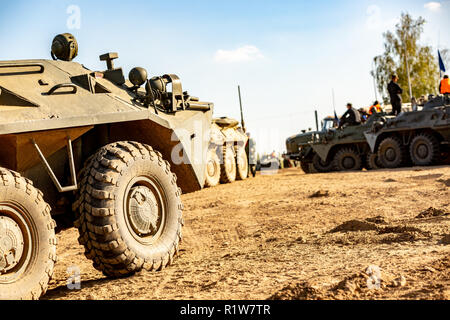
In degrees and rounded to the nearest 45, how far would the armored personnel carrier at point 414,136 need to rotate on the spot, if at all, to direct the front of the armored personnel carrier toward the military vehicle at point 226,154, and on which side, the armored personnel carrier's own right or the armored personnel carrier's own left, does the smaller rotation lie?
0° — it already faces it

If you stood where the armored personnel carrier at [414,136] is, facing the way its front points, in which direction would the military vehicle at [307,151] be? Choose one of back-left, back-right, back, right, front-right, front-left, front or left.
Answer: front-right

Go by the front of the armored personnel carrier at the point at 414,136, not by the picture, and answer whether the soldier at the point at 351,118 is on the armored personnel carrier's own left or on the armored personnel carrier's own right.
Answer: on the armored personnel carrier's own right

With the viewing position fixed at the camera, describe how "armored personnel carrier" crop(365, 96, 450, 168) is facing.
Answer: facing to the left of the viewer

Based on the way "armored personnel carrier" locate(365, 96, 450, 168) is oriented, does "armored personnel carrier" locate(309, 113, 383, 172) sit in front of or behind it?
in front

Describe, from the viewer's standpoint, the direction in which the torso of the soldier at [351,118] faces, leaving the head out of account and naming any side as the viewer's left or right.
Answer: facing to the left of the viewer

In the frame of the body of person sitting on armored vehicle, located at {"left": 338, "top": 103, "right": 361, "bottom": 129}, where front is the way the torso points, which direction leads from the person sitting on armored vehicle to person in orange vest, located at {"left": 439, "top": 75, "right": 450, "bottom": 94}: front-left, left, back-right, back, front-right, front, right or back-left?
back-left
